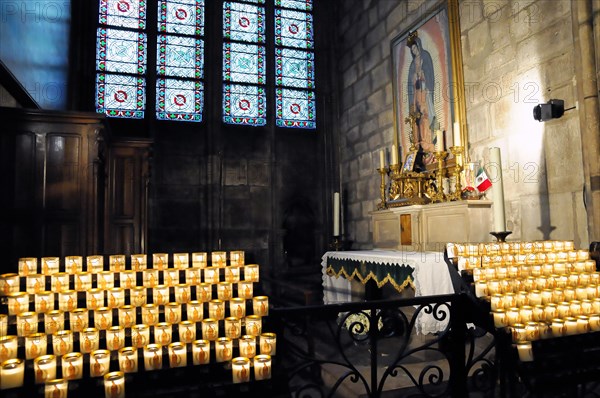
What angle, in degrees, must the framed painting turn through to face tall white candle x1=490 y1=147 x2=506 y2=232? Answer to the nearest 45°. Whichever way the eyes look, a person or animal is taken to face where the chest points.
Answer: approximately 45° to its left

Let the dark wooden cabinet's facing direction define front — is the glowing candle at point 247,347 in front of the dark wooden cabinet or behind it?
in front

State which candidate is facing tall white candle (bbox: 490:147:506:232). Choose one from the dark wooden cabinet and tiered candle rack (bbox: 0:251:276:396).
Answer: the dark wooden cabinet

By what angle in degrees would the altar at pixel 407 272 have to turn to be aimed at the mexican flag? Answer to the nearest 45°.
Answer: approximately 180°

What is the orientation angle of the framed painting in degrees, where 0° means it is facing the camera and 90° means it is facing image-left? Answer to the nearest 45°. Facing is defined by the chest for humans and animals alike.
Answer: approximately 45°

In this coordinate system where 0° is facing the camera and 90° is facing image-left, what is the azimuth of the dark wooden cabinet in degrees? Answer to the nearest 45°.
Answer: approximately 315°

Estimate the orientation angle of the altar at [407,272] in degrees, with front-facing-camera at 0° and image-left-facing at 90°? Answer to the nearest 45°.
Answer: approximately 45°

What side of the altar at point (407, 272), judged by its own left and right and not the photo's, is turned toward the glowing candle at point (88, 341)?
front

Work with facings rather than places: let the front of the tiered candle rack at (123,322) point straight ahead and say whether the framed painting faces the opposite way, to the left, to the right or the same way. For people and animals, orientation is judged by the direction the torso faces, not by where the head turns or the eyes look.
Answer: to the right

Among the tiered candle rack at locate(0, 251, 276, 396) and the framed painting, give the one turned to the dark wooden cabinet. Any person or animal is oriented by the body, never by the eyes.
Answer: the framed painting

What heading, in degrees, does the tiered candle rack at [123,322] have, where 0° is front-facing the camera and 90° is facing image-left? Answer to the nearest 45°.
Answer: approximately 0°

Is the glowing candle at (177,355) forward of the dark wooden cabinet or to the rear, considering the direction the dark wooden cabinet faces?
forward

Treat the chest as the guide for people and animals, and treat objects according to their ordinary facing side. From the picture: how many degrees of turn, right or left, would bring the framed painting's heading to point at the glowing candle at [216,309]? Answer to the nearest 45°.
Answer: approximately 45° to its left

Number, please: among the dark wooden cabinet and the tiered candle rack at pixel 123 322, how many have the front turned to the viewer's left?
0
